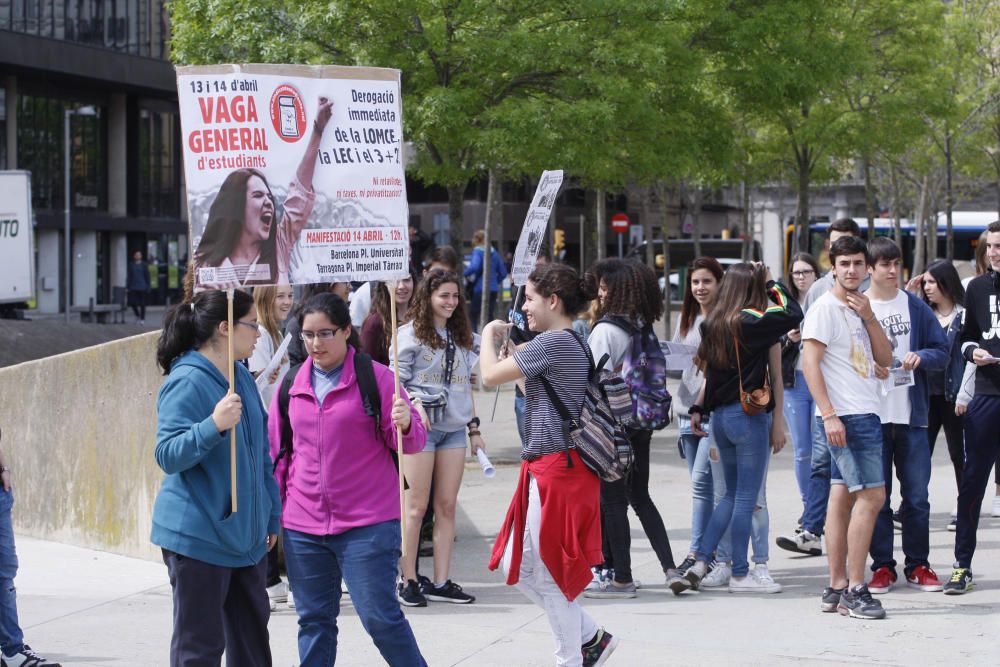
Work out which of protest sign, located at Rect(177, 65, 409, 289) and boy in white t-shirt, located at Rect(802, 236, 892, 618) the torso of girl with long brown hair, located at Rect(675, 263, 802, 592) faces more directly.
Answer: the boy in white t-shirt

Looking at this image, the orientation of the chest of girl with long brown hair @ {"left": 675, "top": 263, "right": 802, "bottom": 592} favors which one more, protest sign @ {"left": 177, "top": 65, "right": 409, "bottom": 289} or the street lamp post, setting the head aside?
the street lamp post

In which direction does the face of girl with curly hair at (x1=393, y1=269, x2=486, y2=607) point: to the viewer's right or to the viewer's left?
to the viewer's right

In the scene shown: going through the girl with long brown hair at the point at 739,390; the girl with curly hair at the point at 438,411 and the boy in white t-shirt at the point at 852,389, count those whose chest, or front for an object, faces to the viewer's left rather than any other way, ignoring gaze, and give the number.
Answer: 0

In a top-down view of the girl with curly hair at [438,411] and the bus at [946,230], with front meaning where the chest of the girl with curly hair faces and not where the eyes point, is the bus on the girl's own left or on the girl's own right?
on the girl's own left

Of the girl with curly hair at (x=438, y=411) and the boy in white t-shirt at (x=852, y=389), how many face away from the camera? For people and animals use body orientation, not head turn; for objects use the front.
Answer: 0

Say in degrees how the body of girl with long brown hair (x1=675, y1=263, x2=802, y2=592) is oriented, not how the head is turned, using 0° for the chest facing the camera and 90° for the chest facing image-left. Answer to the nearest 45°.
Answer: approximately 225°

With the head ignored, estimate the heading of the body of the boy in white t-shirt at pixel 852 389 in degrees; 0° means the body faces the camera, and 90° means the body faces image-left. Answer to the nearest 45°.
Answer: approximately 315°

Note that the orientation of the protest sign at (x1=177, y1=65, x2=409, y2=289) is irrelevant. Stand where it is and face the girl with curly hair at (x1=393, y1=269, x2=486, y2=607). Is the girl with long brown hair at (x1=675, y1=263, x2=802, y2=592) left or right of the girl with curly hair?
right

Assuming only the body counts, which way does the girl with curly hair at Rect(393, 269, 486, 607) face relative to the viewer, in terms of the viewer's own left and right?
facing the viewer and to the right of the viewer

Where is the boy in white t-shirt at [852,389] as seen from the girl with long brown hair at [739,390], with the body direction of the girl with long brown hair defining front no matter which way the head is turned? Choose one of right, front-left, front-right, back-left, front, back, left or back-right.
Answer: right

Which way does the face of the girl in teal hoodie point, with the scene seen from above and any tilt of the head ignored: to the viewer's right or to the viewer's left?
to the viewer's right

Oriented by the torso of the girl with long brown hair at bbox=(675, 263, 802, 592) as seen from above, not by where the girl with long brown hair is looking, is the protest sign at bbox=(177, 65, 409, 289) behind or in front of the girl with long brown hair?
behind

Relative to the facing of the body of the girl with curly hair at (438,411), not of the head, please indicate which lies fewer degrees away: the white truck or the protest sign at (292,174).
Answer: the protest sign

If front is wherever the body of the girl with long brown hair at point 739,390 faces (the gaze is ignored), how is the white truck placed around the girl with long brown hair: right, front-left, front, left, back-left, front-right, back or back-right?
left

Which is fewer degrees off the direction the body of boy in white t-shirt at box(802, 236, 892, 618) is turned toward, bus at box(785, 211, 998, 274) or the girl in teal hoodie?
the girl in teal hoodie
